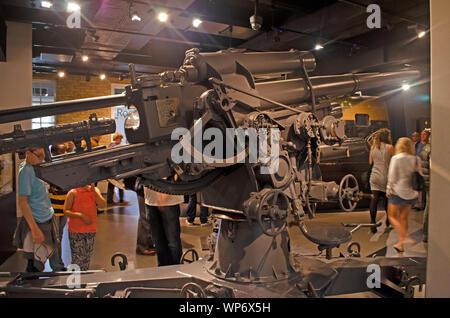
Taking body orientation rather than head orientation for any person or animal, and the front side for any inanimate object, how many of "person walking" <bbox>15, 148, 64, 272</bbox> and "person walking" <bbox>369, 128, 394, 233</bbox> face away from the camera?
1

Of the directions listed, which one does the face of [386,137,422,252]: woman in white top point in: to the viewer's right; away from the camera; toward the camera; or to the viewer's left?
away from the camera

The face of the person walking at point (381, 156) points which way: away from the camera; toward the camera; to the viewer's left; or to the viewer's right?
away from the camera

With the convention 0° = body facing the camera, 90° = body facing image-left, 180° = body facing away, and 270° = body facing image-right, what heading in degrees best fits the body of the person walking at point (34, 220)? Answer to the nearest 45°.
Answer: approximately 270°

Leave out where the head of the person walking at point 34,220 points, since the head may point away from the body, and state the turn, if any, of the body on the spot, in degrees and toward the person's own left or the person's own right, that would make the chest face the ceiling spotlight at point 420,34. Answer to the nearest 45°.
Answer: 0° — they already face it

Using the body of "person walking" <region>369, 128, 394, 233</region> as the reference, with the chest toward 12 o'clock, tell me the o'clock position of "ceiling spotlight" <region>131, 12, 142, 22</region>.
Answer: The ceiling spotlight is roughly at 9 o'clock from the person walking.

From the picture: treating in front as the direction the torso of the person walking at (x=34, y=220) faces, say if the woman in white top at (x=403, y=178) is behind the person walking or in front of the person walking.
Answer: in front

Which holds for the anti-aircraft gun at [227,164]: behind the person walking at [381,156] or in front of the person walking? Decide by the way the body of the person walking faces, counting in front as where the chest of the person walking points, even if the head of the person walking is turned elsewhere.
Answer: behind

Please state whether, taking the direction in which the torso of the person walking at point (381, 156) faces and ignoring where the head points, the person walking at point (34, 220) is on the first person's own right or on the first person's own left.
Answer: on the first person's own left

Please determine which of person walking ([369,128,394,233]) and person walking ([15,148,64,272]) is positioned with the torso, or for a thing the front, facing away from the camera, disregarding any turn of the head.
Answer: person walking ([369,128,394,233])

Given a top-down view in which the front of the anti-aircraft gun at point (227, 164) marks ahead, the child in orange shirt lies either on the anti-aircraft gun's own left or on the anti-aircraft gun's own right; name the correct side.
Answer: on the anti-aircraft gun's own left

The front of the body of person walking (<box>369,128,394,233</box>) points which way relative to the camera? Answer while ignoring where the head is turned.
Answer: away from the camera
